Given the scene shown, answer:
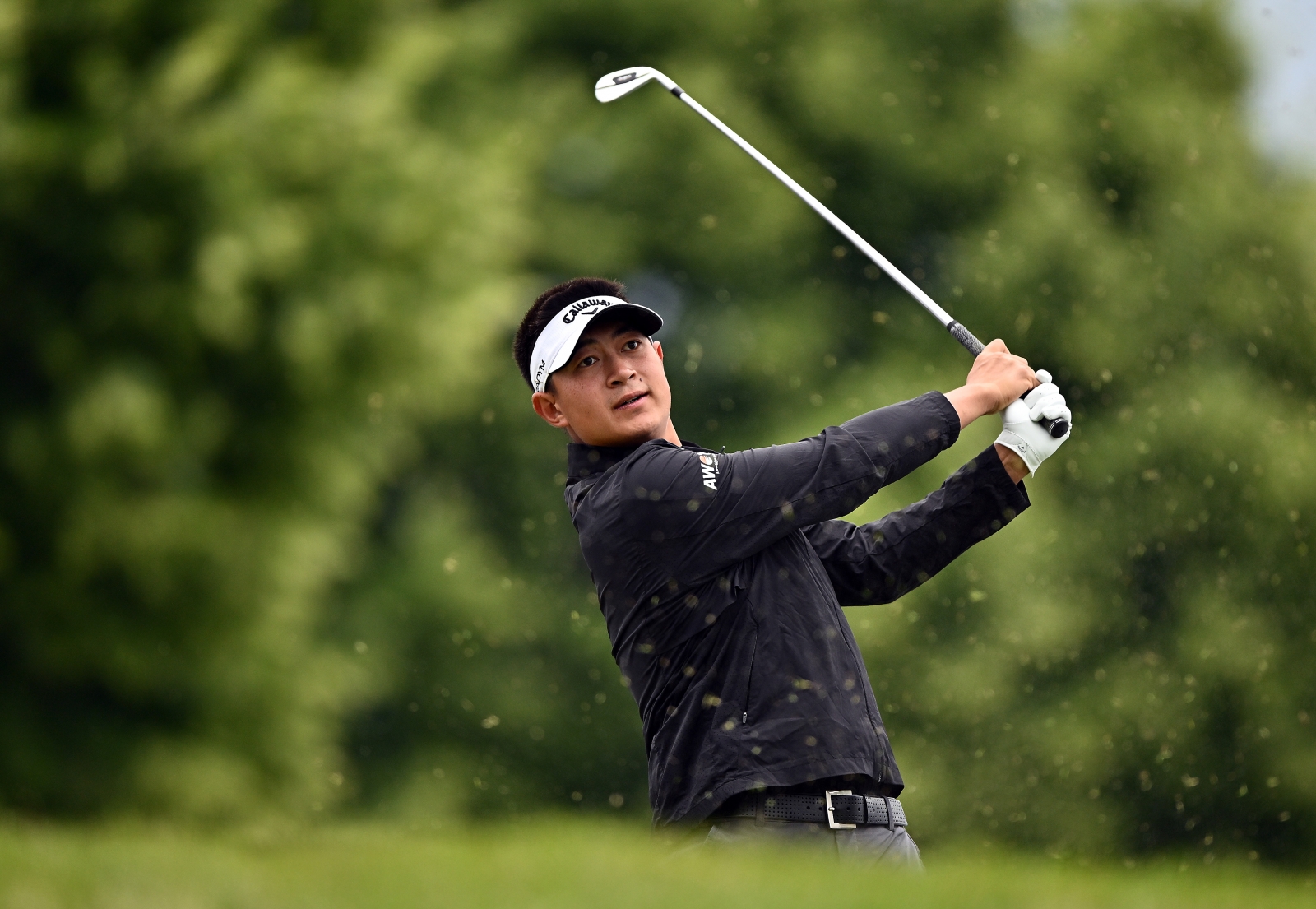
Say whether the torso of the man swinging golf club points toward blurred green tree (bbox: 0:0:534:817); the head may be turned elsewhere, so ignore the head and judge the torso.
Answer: no
